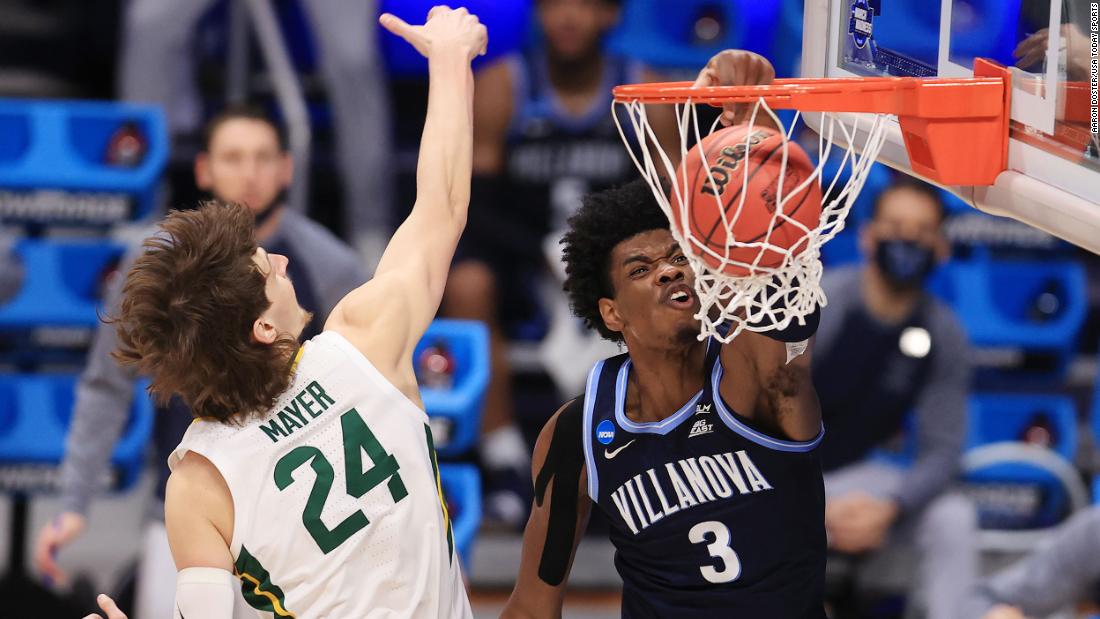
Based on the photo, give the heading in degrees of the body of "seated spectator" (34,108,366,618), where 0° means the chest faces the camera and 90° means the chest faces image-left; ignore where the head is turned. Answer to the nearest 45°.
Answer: approximately 0°

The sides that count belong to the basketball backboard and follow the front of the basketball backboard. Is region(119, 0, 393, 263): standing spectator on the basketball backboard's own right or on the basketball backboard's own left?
on the basketball backboard's own right

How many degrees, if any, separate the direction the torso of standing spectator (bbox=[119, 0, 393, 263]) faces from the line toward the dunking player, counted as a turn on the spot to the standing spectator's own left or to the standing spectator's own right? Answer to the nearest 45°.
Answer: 0° — they already face them

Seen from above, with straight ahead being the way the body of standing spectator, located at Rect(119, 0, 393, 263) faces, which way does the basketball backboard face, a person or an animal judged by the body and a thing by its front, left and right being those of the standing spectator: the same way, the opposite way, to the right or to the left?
to the right

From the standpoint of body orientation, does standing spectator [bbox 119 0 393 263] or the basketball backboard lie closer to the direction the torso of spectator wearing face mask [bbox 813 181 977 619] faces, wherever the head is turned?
the basketball backboard

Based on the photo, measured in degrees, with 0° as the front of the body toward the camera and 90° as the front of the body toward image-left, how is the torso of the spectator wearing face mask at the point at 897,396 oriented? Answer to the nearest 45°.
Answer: approximately 0°
